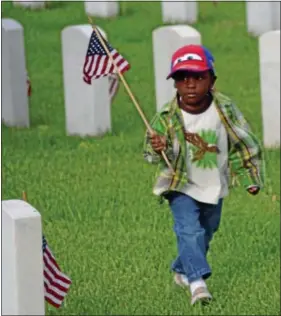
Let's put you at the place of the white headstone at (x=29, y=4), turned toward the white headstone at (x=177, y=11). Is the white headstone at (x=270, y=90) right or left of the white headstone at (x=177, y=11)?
right

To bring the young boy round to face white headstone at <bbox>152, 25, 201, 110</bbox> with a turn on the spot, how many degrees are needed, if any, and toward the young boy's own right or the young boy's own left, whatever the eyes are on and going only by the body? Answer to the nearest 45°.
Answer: approximately 180°

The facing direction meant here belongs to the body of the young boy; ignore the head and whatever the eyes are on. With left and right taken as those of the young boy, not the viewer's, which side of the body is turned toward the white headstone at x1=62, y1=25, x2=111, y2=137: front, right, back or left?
back

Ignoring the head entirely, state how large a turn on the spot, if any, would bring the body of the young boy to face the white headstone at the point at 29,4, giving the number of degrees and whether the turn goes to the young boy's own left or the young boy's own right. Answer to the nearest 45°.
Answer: approximately 180°

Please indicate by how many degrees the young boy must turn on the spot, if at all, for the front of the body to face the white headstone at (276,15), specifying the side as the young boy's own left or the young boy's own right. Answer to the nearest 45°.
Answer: approximately 180°

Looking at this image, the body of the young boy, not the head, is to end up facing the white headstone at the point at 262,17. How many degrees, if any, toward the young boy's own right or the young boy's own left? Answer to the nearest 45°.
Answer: approximately 180°

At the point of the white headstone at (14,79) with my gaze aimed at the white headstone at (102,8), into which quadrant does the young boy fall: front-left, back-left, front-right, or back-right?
back-right

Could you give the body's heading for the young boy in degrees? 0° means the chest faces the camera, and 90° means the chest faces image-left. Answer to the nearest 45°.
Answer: approximately 0°

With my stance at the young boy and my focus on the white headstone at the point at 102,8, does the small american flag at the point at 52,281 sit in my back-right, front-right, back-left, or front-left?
back-left

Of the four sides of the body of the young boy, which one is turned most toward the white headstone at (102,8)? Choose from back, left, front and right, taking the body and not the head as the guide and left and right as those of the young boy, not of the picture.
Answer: back
